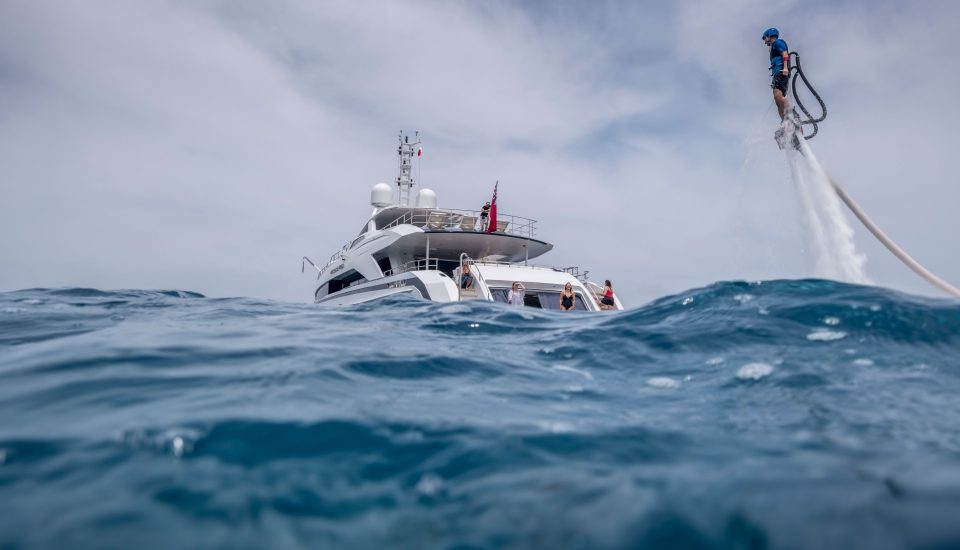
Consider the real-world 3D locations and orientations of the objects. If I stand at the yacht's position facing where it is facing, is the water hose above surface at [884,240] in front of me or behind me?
behind

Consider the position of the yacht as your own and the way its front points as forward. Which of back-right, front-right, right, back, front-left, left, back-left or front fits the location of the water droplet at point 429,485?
back-left

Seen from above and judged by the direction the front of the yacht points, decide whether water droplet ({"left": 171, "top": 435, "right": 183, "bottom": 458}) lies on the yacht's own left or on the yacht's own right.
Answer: on the yacht's own left

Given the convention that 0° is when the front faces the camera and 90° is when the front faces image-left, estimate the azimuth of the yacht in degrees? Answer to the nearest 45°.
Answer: approximately 135°

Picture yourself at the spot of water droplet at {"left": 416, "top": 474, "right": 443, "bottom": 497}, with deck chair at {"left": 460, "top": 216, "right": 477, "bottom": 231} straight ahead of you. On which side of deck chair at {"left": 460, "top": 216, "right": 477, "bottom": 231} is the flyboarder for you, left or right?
right

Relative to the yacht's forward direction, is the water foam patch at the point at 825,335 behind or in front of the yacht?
behind
